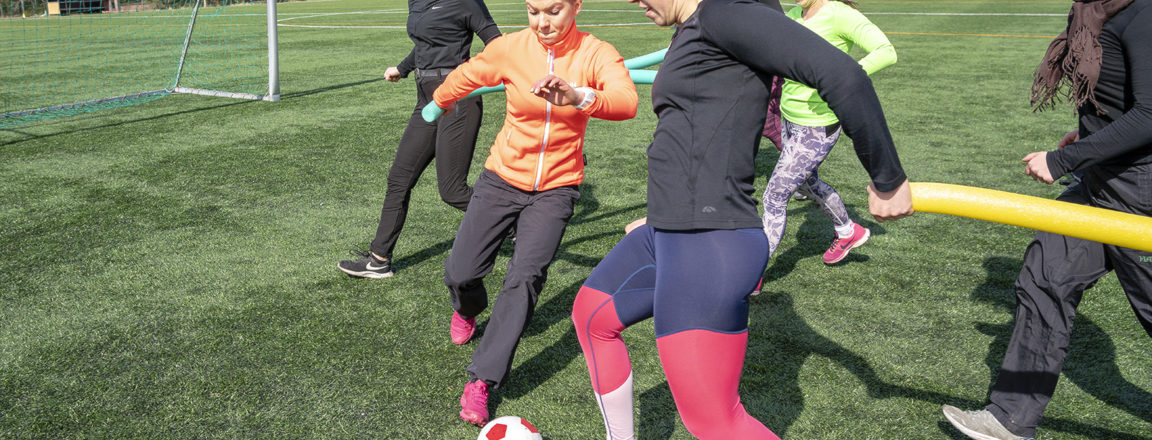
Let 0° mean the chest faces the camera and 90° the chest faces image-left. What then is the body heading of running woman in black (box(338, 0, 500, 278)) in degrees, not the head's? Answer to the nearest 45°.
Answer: approximately 45°

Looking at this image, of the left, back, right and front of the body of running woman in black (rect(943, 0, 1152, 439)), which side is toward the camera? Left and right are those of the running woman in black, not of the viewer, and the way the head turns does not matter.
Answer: left

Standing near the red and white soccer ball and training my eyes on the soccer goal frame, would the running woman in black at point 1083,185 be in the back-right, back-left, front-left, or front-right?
back-right

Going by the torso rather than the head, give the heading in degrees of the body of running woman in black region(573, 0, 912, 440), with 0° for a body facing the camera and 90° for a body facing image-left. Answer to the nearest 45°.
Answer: approximately 90°

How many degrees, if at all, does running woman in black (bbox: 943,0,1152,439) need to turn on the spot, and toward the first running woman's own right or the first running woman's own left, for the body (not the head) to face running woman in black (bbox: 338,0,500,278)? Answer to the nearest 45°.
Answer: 0° — they already face them

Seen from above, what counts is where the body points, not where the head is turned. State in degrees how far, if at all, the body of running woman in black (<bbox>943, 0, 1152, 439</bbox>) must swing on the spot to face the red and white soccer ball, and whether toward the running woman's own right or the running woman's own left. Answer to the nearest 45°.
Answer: approximately 45° to the running woman's own left

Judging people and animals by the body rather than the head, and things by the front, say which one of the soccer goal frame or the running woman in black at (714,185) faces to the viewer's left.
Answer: the running woman in black
